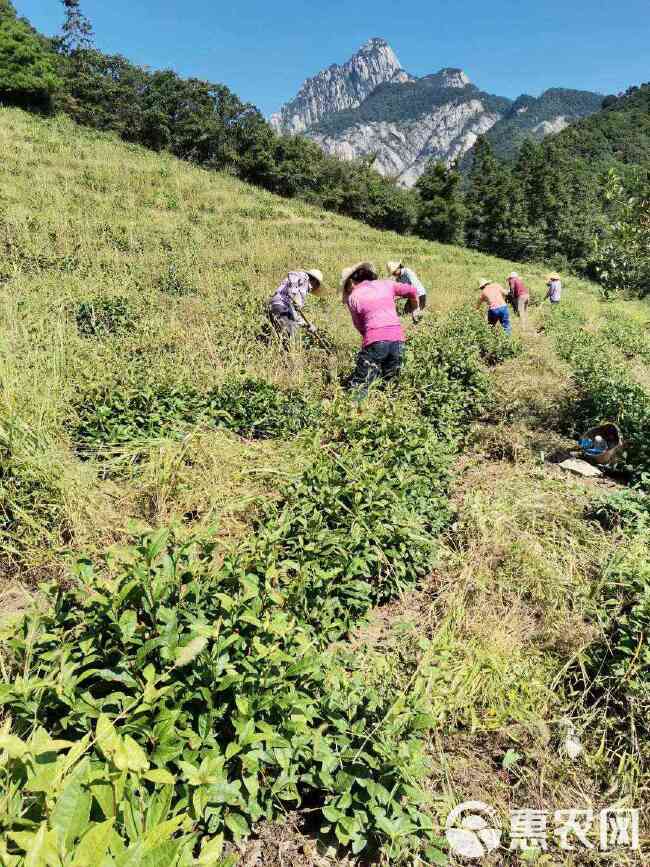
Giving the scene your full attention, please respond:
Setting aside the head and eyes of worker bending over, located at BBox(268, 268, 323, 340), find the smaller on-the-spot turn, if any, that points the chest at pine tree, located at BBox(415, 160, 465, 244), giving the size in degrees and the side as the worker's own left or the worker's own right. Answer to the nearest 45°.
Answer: approximately 90° to the worker's own left

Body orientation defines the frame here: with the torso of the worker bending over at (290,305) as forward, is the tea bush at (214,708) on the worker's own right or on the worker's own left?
on the worker's own right

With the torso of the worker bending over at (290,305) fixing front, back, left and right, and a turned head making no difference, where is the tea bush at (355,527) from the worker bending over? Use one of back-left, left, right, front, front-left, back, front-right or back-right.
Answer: right

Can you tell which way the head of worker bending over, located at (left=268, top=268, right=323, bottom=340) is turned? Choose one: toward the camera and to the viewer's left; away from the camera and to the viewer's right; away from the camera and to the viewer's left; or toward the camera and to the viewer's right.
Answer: away from the camera and to the viewer's right

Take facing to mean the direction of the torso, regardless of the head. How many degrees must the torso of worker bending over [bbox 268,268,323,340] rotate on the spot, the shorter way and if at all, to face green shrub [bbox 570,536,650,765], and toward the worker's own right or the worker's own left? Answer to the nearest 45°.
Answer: approximately 90° to the worker's own right

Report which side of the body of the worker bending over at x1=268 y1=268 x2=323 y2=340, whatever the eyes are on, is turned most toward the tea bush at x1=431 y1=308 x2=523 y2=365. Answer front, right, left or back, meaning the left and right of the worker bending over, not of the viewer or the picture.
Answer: front

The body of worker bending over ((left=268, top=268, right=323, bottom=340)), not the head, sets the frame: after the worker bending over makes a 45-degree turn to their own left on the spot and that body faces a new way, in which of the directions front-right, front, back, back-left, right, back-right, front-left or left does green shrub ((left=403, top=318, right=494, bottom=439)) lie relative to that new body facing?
right

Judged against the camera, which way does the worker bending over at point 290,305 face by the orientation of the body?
to the viewer's right

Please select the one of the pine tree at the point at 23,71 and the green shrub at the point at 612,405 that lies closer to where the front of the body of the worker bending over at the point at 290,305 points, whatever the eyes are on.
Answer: the green shrub
